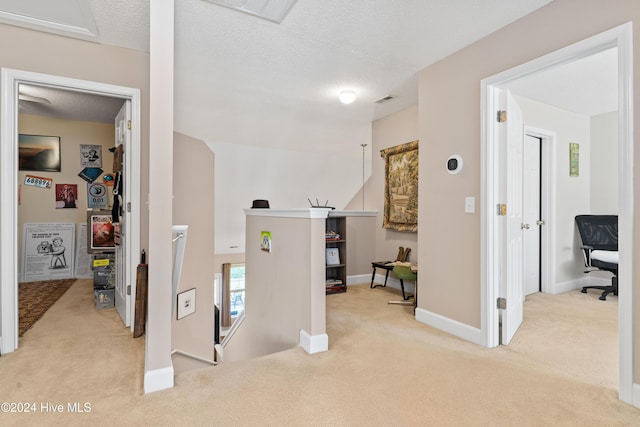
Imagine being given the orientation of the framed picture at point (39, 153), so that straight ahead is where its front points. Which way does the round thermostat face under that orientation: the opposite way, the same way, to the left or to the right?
to the right

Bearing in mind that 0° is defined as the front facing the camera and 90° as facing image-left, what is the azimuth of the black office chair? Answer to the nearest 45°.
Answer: approximately 315°

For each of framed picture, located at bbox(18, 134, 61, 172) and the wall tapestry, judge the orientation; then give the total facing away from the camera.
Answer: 0

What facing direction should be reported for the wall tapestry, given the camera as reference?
facing the viewer and to the left of the viewer

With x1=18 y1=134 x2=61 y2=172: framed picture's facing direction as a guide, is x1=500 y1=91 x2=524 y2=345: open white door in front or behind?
in front

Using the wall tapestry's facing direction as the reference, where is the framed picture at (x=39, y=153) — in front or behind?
in front

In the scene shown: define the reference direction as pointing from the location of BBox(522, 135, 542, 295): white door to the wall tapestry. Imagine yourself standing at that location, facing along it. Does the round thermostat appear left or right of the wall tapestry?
left
